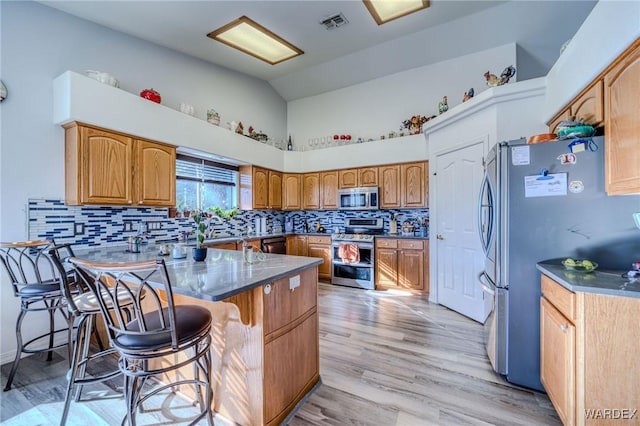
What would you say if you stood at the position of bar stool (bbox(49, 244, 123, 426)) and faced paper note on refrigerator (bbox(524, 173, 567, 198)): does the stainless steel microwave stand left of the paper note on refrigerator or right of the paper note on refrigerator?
left

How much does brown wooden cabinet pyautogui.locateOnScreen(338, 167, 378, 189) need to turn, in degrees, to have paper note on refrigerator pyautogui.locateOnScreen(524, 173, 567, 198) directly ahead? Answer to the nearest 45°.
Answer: approximately 45° to its left

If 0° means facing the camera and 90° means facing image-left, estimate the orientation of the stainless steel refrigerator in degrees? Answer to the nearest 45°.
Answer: approximately 90°

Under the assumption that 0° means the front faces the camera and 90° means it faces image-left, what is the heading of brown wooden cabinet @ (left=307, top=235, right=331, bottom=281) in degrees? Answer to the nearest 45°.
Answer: approximately 0°

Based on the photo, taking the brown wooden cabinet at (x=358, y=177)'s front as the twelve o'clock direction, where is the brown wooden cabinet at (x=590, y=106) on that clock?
the brown wooden cabinet at (x=590, y=106) is roughly at 11 o'clock from the brown wooden cabinet at (x=358, y=177).

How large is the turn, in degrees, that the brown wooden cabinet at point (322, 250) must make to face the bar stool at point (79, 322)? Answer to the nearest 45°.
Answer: approximately 45° to its right

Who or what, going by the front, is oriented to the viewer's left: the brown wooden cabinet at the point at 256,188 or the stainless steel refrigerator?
the stainless steel refrigerator

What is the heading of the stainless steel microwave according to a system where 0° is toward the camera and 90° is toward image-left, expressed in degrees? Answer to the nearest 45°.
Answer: approximately 0°
